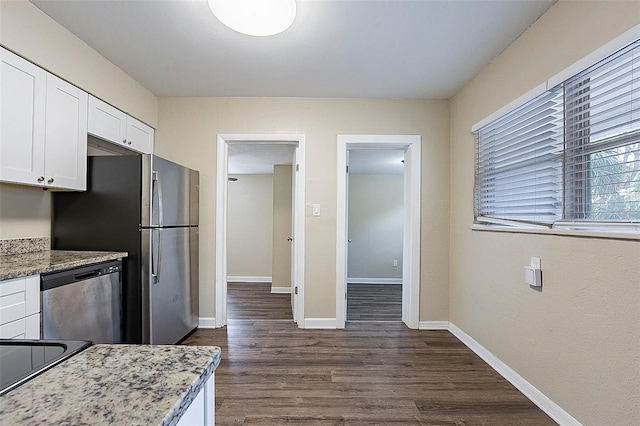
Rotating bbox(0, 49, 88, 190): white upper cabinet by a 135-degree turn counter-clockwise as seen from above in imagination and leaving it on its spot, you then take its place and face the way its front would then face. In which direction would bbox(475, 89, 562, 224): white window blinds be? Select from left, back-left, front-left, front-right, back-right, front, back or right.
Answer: back-right

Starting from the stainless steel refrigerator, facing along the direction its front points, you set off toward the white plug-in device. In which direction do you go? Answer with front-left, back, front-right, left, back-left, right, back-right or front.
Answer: front

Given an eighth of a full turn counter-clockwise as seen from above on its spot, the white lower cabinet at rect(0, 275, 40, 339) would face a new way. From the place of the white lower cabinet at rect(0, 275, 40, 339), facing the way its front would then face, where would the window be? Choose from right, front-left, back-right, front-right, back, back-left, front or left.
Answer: front-right

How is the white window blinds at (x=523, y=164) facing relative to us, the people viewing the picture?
facing the viewer and to the left of the viewer

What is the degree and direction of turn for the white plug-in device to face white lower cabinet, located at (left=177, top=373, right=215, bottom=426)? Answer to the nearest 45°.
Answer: approximately 45° to its left

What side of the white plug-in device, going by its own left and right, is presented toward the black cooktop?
front

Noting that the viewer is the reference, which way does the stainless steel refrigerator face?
facing the viewer and to the right of the viewer

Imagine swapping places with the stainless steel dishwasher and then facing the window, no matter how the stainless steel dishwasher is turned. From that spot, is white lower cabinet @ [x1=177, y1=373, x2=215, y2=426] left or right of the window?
right

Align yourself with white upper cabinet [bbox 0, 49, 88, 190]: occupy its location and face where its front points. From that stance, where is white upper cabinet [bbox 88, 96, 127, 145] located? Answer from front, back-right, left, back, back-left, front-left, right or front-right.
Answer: left
